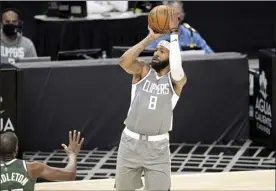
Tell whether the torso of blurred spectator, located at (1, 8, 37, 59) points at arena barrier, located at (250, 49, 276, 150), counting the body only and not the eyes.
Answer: no

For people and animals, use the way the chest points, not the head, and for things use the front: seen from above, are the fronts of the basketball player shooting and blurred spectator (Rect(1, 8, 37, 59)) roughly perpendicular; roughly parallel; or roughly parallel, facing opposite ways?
roughly parallel

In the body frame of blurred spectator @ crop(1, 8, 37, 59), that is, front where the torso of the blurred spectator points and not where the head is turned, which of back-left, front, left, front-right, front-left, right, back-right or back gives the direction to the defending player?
front

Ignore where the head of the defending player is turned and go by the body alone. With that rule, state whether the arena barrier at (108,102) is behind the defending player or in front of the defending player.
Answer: in front

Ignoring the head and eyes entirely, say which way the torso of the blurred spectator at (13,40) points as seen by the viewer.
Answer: toward the camera

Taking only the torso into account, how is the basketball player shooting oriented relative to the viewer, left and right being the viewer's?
facing the viewer

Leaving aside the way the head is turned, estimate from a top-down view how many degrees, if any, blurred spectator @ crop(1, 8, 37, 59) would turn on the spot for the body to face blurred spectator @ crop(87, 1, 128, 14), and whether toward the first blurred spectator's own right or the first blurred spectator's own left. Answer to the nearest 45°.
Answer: approximately 135° to the first blurred spectator's own left

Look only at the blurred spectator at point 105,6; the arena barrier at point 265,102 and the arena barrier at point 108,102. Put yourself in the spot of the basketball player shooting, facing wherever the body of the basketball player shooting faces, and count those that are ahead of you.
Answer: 0

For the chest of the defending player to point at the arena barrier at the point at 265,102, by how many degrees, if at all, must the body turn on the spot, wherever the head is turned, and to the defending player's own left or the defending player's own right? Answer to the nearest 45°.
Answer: approximately 45° to the defending player's own right

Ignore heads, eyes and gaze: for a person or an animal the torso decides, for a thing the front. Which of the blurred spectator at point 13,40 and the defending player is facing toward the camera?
the blurred spectator

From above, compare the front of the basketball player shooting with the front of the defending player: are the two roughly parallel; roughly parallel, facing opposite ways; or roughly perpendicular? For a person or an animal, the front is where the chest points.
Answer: roughly parallel, facing opposite ways

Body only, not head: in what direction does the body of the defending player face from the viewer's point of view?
away from the camera

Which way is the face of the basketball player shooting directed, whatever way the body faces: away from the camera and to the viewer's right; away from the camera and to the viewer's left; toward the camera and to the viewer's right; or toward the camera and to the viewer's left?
toward the camera and to the viewer's left

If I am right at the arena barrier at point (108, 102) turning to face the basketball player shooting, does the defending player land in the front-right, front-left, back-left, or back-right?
front-right
